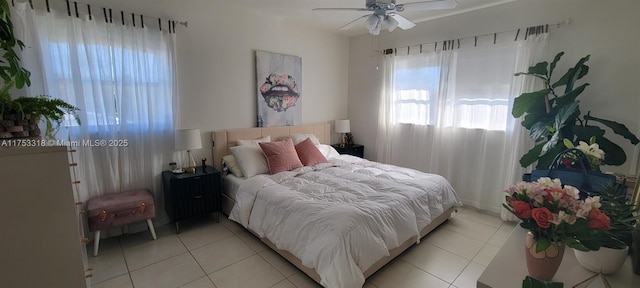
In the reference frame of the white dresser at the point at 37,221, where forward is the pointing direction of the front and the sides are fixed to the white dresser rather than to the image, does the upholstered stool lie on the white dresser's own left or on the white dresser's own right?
on the white dresser's own left

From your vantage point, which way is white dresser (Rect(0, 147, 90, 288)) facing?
to the viewer's right

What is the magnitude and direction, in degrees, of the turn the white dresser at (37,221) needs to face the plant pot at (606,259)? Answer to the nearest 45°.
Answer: approximately 45° to its right

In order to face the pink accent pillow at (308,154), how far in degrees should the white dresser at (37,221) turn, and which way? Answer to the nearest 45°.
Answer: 0° — it already faces it

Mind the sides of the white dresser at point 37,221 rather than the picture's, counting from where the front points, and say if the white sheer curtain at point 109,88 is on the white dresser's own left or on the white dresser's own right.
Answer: on the white dresser's own left

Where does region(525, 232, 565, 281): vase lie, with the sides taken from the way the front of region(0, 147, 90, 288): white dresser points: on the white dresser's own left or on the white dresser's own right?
on the white dresser's own right

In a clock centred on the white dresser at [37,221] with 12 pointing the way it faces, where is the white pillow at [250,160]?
The white pillow is roughly at 11 o'clock from the white dresser.

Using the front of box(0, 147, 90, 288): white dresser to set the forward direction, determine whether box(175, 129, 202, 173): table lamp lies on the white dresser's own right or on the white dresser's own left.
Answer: on the white dresser's own left
